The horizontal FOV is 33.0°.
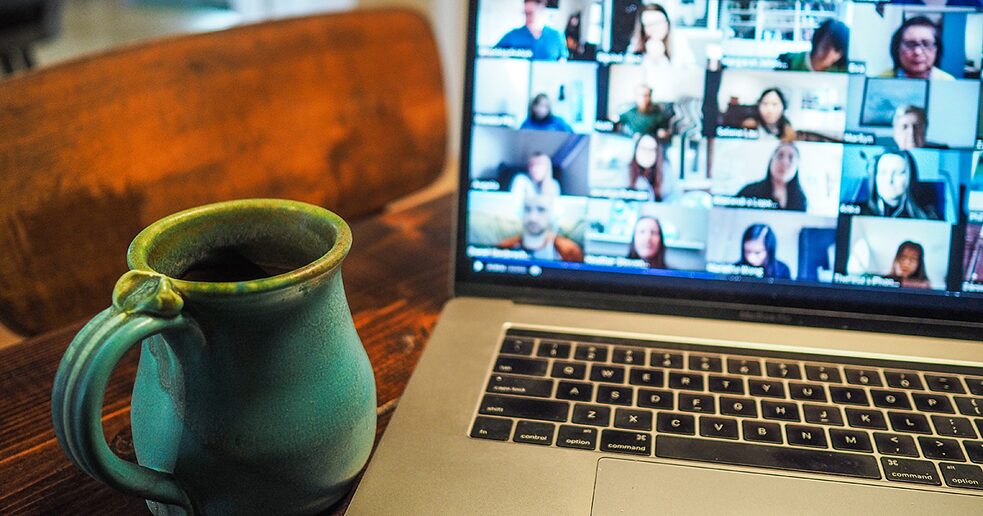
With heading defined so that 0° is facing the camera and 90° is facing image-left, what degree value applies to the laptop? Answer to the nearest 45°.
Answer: approximately 0°
